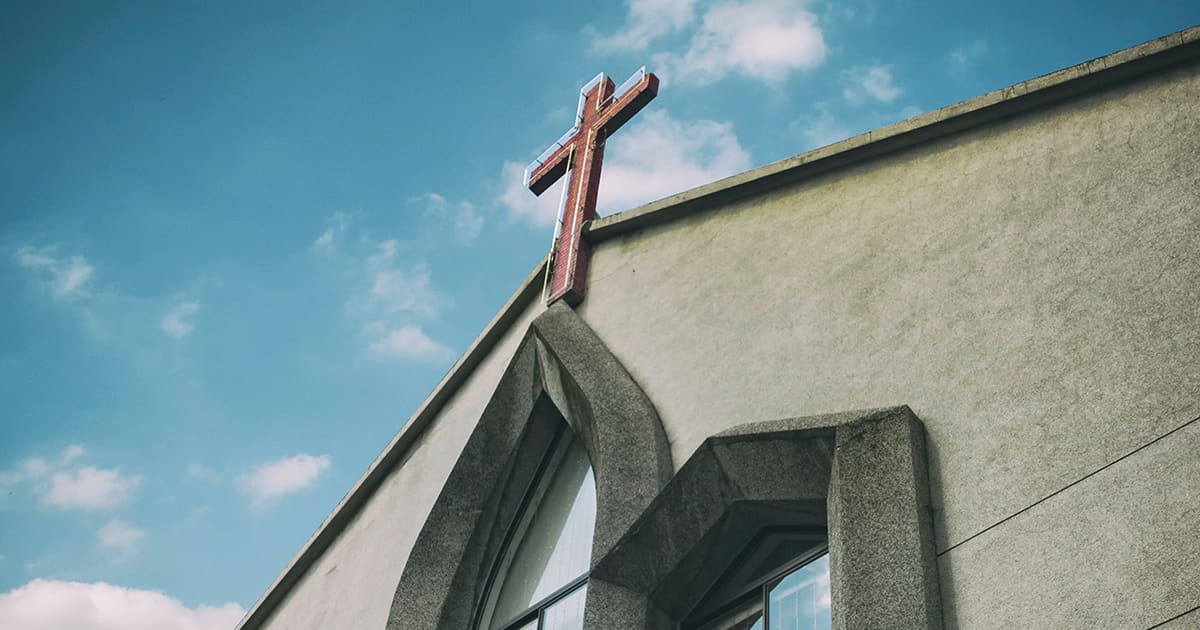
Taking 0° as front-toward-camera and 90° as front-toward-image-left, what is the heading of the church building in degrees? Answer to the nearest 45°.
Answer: approximately 45°
